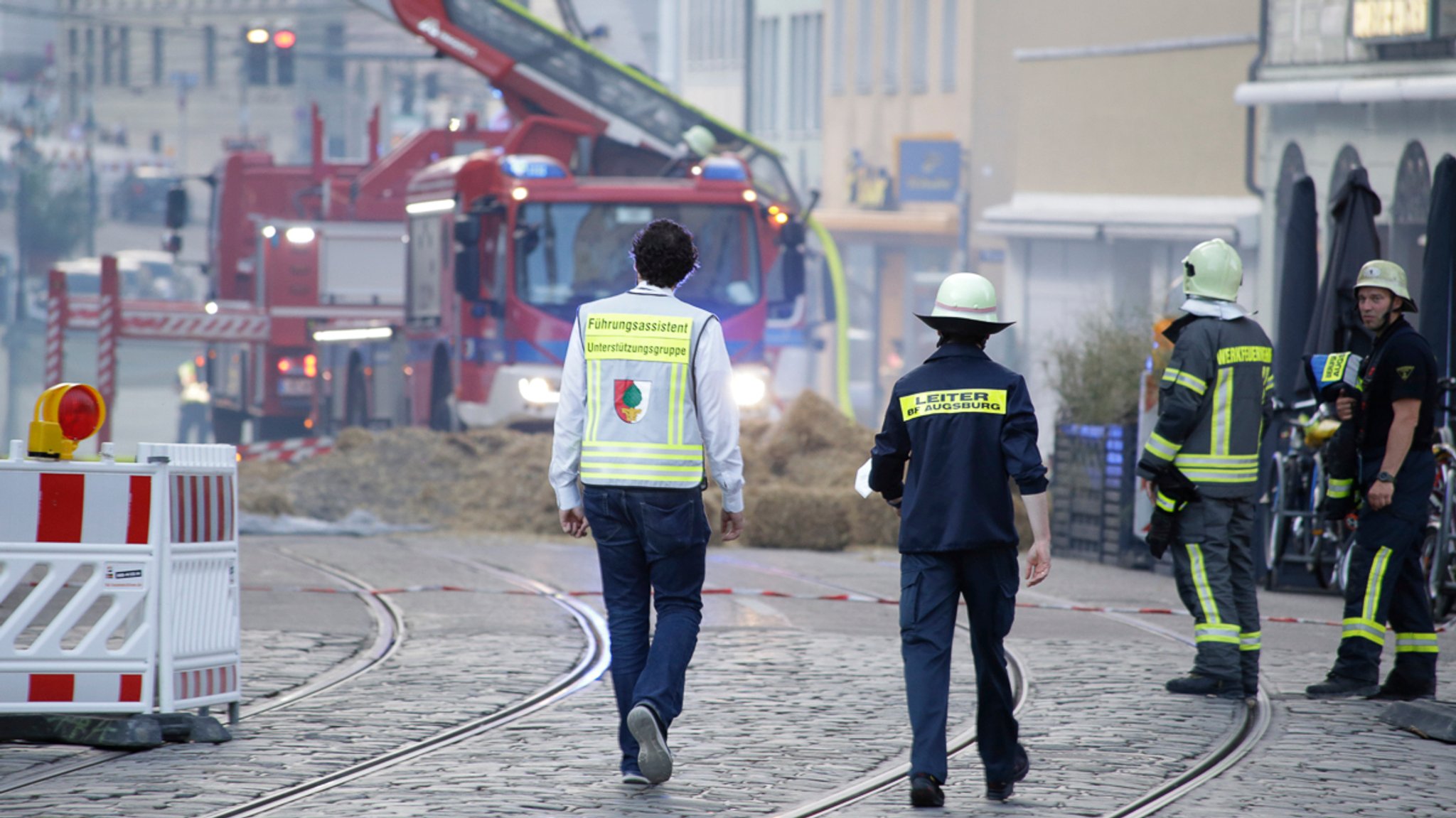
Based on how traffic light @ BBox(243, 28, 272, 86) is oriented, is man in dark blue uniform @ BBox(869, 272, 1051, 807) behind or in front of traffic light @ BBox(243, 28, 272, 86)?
in front

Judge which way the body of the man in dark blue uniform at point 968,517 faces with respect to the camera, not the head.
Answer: away from the camera

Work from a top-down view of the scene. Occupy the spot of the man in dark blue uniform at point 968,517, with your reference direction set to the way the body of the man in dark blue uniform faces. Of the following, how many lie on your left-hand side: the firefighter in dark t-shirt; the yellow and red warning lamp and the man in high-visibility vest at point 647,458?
2

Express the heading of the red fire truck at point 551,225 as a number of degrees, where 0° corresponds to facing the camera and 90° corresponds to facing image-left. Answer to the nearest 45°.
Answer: approximately 315°

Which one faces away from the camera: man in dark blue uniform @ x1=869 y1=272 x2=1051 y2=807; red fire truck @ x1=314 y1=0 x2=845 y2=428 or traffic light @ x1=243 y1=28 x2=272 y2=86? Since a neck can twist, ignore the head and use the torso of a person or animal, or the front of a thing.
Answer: the man in dark blue uniform

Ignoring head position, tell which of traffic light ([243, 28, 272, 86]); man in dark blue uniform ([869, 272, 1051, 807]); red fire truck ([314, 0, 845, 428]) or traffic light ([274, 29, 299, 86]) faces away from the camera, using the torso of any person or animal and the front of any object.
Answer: the man in dark blue uniform

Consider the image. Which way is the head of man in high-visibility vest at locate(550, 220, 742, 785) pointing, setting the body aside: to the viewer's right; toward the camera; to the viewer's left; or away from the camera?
away from the camera

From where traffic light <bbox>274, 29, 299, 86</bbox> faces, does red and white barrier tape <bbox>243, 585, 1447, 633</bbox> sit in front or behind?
in front

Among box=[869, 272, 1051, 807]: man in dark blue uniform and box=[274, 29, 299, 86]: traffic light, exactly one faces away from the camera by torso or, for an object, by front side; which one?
the man in dark blue uniform

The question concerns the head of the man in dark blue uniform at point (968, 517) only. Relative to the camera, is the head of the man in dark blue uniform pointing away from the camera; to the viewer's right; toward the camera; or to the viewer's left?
away from the camera
